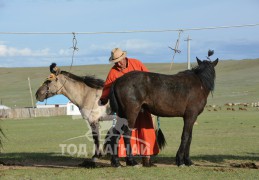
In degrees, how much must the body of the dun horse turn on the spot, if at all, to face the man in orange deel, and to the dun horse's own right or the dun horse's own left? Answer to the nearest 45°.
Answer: approximately 135° to the dun horse's own left

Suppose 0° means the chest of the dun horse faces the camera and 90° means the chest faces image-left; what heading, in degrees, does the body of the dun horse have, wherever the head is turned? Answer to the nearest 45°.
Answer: approximately 90°

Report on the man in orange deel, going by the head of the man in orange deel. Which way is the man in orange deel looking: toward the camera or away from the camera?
toward the camera
